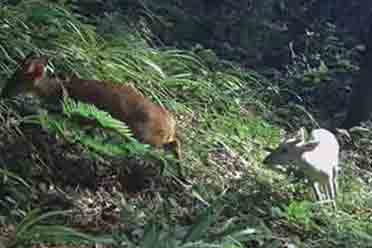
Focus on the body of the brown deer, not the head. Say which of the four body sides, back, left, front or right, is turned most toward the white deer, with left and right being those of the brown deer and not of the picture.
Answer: back

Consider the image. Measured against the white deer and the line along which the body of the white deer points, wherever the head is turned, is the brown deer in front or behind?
in front

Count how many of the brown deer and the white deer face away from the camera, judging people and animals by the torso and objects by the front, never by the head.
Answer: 0

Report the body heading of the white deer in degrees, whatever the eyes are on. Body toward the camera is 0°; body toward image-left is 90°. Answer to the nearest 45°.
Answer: approximately 45°

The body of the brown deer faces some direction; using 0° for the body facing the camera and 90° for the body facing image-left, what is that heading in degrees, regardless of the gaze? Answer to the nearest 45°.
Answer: approximately 90°
